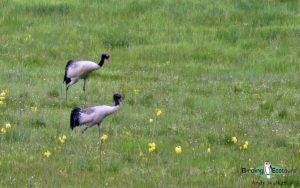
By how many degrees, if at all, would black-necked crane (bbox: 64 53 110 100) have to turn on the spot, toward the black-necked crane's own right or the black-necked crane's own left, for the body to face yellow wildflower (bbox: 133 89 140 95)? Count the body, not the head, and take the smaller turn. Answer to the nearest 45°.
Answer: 0° — it already faces it

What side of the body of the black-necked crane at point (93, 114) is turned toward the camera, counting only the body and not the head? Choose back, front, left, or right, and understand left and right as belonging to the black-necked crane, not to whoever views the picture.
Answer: right

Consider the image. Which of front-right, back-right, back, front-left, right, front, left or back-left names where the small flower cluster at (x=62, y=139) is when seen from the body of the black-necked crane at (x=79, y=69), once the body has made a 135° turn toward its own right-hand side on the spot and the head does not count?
front-left

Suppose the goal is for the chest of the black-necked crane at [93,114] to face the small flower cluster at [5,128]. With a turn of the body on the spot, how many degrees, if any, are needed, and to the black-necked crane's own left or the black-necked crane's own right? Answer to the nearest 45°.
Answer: approximately 180°

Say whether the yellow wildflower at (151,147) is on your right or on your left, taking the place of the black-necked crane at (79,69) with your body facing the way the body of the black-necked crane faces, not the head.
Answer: on your right

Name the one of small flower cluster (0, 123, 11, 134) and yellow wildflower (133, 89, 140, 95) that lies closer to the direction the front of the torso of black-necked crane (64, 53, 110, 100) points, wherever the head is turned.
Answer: the yellow wildflower

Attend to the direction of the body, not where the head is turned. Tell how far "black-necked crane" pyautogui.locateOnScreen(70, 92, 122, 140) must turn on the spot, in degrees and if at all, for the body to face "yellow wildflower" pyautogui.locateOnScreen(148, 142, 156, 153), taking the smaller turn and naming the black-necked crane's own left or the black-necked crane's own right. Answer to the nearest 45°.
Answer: approximately 45° to the black-necked crane's own right

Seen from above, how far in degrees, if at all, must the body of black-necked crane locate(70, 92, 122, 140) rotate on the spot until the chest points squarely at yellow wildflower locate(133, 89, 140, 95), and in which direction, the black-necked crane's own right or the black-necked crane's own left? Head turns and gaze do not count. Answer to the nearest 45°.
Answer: approximately 90° to the black-necked crane's own left

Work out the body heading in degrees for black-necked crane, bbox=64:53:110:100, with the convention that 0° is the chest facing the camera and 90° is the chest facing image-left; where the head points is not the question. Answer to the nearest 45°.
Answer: approximately 270°

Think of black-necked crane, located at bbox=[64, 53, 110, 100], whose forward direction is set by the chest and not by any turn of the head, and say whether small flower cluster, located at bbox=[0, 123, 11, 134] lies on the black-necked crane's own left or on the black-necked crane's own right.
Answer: on the black-necked crane's own right
